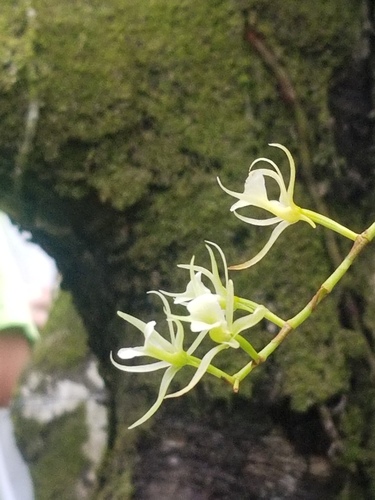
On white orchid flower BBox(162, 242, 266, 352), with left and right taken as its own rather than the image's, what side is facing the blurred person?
right
